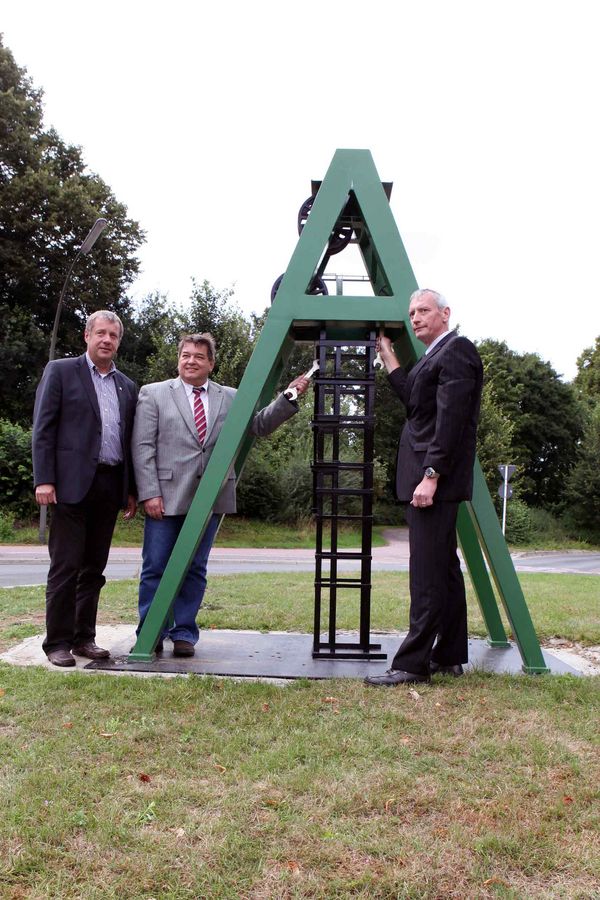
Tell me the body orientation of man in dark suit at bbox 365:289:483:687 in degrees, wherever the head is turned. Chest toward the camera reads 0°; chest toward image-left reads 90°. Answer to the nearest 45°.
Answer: approximately 45°

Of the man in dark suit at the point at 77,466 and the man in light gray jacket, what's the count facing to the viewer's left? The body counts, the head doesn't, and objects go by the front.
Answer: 0

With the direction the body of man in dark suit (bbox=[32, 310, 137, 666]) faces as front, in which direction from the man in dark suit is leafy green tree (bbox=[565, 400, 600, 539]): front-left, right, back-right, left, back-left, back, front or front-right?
left

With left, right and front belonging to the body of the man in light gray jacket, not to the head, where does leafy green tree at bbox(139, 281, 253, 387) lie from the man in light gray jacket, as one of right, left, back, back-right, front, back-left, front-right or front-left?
back

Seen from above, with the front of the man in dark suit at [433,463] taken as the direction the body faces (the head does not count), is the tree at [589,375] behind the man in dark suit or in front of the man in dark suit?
behind

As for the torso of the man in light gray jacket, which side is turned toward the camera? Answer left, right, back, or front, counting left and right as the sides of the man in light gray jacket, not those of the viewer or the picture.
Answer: front

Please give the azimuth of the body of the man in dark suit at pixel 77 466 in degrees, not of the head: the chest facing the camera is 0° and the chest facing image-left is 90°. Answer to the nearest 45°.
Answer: approximately 315°

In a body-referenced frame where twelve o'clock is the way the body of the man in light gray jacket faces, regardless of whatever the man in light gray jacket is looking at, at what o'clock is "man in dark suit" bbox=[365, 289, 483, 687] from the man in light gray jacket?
The man in dark suit is roughly at 10 o'clock from the man in light gray jacket.

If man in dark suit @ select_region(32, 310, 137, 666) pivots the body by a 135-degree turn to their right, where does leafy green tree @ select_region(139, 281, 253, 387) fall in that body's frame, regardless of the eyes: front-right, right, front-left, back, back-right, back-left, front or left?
right
